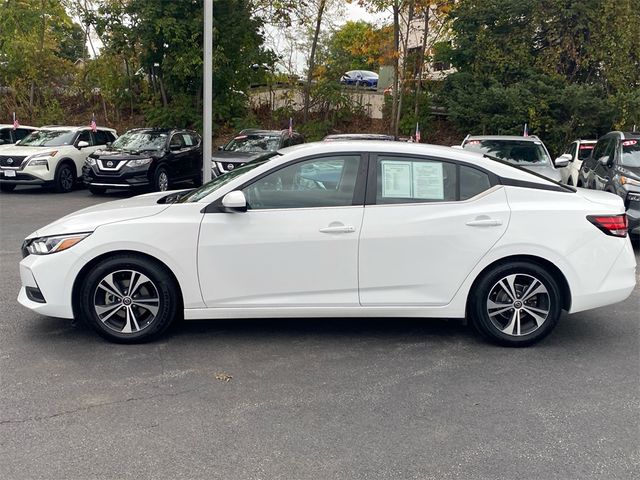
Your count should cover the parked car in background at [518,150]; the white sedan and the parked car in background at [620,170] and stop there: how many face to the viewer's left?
1

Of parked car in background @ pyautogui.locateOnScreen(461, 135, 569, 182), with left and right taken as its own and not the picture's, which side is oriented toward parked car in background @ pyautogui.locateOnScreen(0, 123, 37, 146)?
right

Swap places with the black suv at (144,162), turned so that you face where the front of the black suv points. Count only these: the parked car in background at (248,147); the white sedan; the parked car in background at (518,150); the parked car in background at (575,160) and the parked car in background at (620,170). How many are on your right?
0

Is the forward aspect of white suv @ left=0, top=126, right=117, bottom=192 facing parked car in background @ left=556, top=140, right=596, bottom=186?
no

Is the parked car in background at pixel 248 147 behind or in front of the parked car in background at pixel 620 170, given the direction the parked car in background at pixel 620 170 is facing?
behind

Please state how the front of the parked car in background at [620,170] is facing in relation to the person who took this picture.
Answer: facing the viewer and to the right of the viewer

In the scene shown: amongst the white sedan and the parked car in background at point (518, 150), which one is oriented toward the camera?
the parked car in background

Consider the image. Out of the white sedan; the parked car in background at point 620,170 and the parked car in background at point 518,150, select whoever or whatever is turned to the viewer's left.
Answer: the white sedan

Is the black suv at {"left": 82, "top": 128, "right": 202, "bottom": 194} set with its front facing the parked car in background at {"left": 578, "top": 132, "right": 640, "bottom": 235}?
no

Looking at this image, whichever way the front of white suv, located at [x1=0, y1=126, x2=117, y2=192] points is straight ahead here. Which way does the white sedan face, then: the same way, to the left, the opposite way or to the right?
to the right

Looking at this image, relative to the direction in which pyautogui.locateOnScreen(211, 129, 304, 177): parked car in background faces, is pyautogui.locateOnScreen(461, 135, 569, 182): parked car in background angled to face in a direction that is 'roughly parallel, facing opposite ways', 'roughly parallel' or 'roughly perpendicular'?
roughly parallel

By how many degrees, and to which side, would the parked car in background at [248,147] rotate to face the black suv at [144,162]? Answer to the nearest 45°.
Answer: approximately 45° to its right

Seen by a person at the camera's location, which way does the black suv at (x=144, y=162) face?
facing the viewer and to the left of the viewer

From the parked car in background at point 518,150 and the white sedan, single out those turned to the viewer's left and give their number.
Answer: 1

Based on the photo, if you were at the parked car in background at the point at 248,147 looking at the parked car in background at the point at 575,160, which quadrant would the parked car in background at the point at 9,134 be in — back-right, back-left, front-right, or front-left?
back-left

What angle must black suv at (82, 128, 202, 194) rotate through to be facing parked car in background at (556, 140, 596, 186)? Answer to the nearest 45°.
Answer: approximately 135° to its left

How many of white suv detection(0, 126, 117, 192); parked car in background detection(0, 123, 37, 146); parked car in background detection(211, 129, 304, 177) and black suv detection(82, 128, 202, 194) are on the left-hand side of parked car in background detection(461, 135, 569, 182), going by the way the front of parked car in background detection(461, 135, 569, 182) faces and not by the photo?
0

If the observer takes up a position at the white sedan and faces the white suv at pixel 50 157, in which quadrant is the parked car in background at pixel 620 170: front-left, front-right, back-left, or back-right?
front-right

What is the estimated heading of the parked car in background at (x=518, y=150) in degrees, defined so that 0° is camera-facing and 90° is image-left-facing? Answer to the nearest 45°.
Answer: approximately 0°

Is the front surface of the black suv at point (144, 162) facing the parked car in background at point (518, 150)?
no

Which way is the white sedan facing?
to the viewer's left

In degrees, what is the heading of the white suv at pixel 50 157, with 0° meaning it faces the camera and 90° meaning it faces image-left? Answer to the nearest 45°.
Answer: approximately 45°
